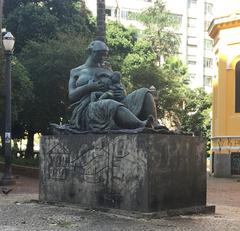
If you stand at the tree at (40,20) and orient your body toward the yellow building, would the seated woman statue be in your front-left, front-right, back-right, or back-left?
front-right

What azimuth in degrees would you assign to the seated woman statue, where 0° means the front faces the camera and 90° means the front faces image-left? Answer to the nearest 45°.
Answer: approximately 315°

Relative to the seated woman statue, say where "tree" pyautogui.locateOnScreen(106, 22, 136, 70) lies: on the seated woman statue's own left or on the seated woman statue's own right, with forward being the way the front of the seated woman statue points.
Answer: on the seated woman statue's own left

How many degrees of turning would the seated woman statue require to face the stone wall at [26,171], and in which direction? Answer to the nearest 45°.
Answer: approximately 135° to its left

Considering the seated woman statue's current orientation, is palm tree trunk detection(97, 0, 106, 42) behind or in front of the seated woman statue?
behind
